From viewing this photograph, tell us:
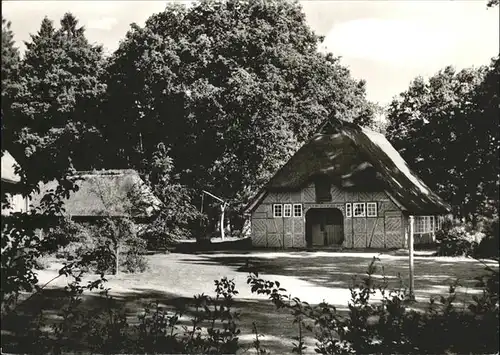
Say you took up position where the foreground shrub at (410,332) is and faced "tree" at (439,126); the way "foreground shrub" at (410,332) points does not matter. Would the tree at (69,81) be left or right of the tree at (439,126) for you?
left

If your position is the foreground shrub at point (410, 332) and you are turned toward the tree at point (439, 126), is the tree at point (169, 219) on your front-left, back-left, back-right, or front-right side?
front-left

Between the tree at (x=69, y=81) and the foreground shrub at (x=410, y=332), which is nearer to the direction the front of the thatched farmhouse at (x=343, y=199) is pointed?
the foreground shrub

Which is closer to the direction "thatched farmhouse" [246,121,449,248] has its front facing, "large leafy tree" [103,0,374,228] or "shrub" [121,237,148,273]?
the shrub

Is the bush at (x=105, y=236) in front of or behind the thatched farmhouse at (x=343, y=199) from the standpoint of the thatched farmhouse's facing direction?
in front

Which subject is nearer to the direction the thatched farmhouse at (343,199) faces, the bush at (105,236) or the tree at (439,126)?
the bush

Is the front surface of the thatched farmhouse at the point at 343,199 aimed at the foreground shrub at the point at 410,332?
yes

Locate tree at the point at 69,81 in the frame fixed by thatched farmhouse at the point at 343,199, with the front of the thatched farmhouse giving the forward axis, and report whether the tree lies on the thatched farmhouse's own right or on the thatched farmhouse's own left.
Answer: on the thatched farmhouse's own right

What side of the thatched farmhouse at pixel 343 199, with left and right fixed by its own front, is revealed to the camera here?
front

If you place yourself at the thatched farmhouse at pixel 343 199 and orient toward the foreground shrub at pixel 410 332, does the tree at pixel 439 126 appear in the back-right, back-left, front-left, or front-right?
back-left
